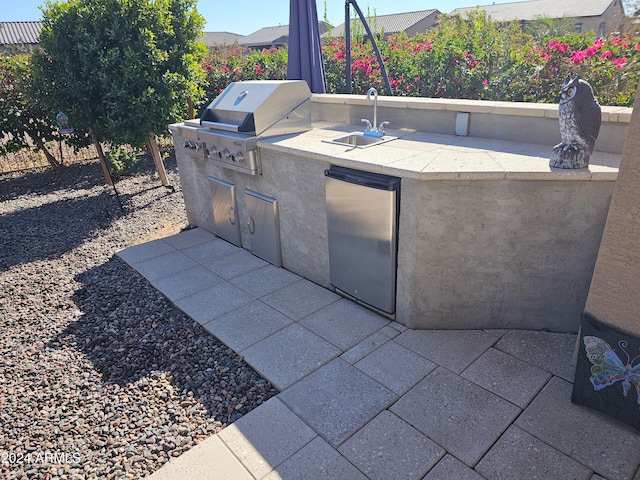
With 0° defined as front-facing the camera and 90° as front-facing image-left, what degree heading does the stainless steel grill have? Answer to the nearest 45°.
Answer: approximately 45°

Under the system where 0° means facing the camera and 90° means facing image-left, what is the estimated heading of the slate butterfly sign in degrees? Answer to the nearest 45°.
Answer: approximately 45°

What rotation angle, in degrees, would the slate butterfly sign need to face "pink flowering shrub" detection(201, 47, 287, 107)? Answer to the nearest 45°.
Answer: approximately 90° to its right

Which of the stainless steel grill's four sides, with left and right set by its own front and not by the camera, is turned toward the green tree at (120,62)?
right

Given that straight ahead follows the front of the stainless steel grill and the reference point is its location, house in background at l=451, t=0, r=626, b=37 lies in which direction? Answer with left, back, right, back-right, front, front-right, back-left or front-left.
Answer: back

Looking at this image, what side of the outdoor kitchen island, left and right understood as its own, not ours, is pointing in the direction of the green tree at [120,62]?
right

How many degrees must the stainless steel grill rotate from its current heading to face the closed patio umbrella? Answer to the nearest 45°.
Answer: approximately 180°
